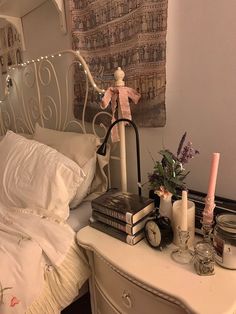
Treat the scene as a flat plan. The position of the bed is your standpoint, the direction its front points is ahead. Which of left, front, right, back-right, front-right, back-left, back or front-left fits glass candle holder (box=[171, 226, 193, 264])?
left

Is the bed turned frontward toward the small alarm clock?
no

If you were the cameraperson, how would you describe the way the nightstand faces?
facing the viewer and to the left of the viewer

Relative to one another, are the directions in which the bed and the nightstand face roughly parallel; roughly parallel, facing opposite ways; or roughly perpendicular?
roughly parallel

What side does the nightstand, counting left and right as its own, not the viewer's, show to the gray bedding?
right

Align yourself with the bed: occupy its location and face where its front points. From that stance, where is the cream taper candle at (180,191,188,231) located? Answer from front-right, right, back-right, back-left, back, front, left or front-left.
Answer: left

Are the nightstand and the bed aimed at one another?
no

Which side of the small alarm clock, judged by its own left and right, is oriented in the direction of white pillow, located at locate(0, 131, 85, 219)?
right

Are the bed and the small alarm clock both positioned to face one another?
no

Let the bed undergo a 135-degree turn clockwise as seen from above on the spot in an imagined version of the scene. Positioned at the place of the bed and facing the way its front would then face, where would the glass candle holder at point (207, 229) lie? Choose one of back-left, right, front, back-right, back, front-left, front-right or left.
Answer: back-right

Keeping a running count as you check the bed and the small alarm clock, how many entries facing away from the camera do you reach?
0

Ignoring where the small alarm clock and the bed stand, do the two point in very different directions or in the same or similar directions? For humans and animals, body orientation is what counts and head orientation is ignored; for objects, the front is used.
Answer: same or similar directions

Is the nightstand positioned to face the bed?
no
